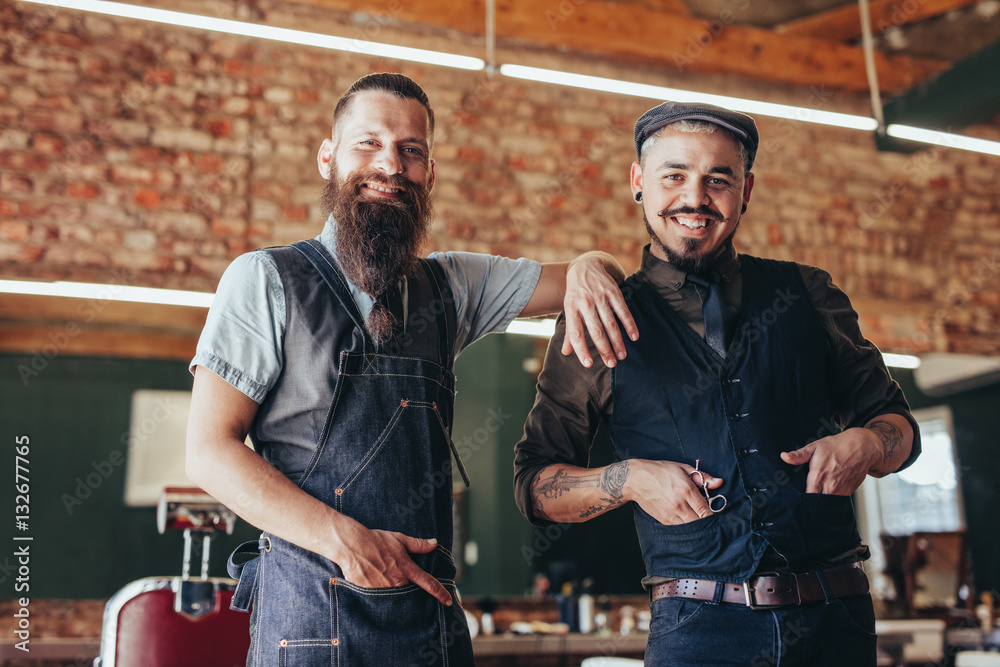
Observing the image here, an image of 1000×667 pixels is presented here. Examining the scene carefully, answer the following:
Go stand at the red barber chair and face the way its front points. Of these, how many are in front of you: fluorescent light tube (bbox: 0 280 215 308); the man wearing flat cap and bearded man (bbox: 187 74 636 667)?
1

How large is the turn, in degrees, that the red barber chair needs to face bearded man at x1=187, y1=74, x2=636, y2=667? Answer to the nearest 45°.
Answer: approximately 180°

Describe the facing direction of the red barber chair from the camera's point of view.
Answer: facing away from the viewer

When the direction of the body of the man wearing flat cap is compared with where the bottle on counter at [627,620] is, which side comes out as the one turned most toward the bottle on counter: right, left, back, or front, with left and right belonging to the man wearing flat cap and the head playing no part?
back

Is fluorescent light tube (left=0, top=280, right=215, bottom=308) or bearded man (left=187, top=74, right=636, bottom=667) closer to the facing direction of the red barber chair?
the fluorescent light tube

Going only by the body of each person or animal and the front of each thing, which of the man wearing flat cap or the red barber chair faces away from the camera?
the red barber chair

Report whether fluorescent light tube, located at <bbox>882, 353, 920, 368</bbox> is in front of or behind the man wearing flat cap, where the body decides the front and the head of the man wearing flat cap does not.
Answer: behind

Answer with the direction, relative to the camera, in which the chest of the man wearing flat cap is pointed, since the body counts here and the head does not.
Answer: toward the camera

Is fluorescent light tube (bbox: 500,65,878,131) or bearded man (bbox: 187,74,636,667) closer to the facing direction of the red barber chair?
the fluorescent light tube

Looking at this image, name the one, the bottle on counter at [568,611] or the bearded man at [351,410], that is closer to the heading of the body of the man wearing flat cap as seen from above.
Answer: the bearded man

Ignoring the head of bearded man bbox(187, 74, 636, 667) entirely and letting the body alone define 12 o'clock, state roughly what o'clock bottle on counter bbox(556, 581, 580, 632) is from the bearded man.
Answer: The bottle on counter is roughly at 8 o'clock from the bearded man.

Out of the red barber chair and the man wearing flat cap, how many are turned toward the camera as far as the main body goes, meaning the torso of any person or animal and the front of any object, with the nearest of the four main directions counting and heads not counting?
1

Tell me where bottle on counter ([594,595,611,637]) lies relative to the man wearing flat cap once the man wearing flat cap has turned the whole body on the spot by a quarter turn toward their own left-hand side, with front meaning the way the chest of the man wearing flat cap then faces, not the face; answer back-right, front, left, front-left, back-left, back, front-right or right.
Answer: left
